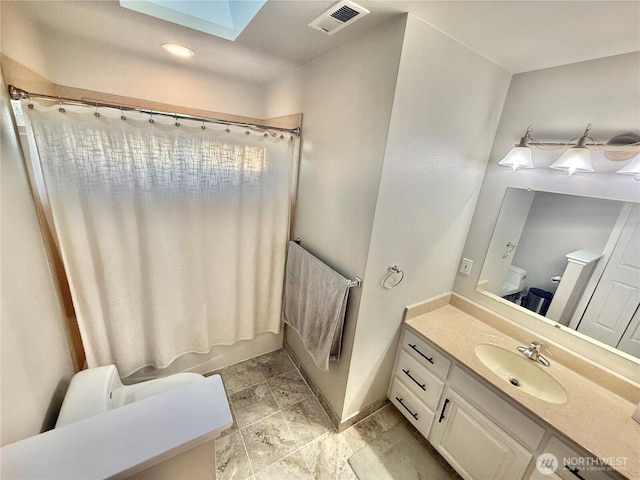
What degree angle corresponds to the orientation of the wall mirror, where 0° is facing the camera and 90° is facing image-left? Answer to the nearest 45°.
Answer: approximately 45°

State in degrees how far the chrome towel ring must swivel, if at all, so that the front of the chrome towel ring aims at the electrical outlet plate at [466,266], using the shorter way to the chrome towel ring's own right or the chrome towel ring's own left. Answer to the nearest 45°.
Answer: approximately 90° to the chrome towel ring's own left

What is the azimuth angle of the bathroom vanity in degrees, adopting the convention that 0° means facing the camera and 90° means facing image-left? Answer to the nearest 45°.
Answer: approximately 45°

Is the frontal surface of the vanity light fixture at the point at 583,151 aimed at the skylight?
yes

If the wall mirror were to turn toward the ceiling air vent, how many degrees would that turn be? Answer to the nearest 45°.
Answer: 0° — it already faces it

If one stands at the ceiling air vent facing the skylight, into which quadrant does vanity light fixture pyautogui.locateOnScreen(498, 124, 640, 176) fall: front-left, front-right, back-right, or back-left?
back-right
